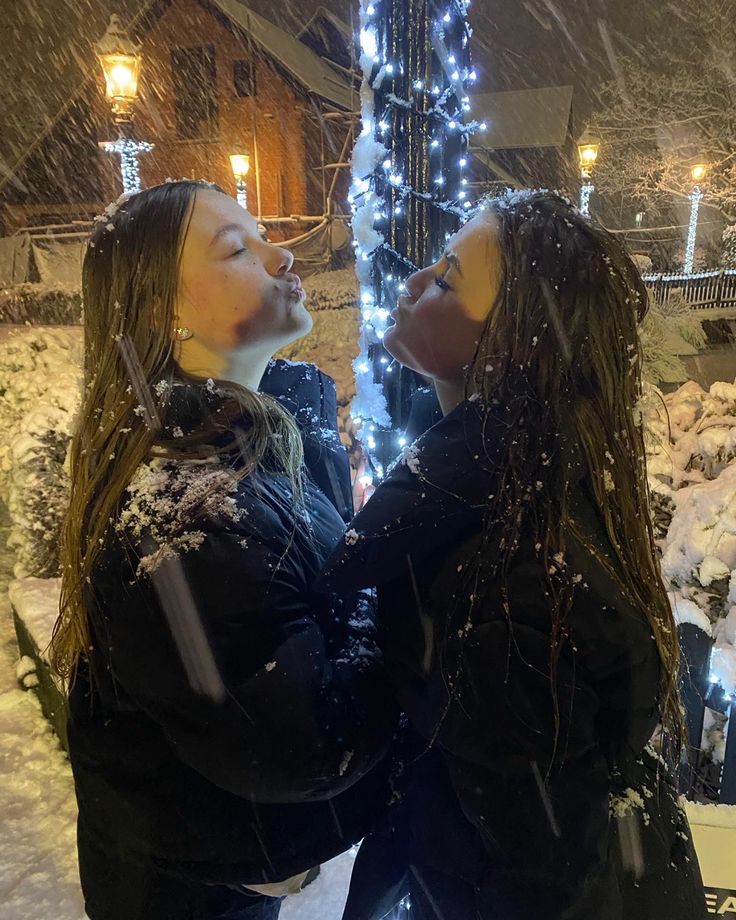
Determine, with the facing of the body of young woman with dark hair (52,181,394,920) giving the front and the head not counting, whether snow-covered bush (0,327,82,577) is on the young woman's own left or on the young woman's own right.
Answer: on the young woman's own left

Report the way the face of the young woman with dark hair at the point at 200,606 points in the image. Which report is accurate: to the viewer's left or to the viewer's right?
to the viewer's right

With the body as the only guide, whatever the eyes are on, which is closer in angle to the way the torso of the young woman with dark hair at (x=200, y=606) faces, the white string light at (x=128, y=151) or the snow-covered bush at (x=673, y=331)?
the snow-covered bush

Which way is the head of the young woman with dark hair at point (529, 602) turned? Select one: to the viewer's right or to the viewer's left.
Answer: to the viewer's left

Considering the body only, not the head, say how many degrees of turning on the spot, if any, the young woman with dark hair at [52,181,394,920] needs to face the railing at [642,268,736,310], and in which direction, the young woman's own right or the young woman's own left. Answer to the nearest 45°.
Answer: approximately 45° to the young woman's own left

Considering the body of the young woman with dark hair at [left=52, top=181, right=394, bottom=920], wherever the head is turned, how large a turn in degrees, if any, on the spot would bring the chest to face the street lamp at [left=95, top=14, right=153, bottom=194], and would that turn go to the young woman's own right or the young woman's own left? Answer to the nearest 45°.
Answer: approximately 90° to the young woman's own left

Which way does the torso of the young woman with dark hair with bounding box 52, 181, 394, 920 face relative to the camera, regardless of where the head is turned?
to the viewer's right

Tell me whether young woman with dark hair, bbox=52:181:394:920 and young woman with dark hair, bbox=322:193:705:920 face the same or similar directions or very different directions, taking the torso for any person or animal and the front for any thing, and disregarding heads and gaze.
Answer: very different directions

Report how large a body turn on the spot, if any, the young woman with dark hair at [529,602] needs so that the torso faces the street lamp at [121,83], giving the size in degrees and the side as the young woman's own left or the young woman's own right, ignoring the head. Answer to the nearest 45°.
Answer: approximately 45° to the young woman's own right

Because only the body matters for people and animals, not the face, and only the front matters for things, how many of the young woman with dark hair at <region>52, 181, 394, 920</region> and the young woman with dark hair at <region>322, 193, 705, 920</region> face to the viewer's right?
1

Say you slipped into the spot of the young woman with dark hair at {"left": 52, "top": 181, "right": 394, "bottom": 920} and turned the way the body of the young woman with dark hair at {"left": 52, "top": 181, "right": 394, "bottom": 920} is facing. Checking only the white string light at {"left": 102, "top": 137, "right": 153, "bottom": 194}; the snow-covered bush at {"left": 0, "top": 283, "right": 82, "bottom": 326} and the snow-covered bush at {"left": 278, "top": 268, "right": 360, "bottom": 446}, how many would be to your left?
3

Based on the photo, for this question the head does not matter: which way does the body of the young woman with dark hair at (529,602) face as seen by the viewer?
to the viewer's left
